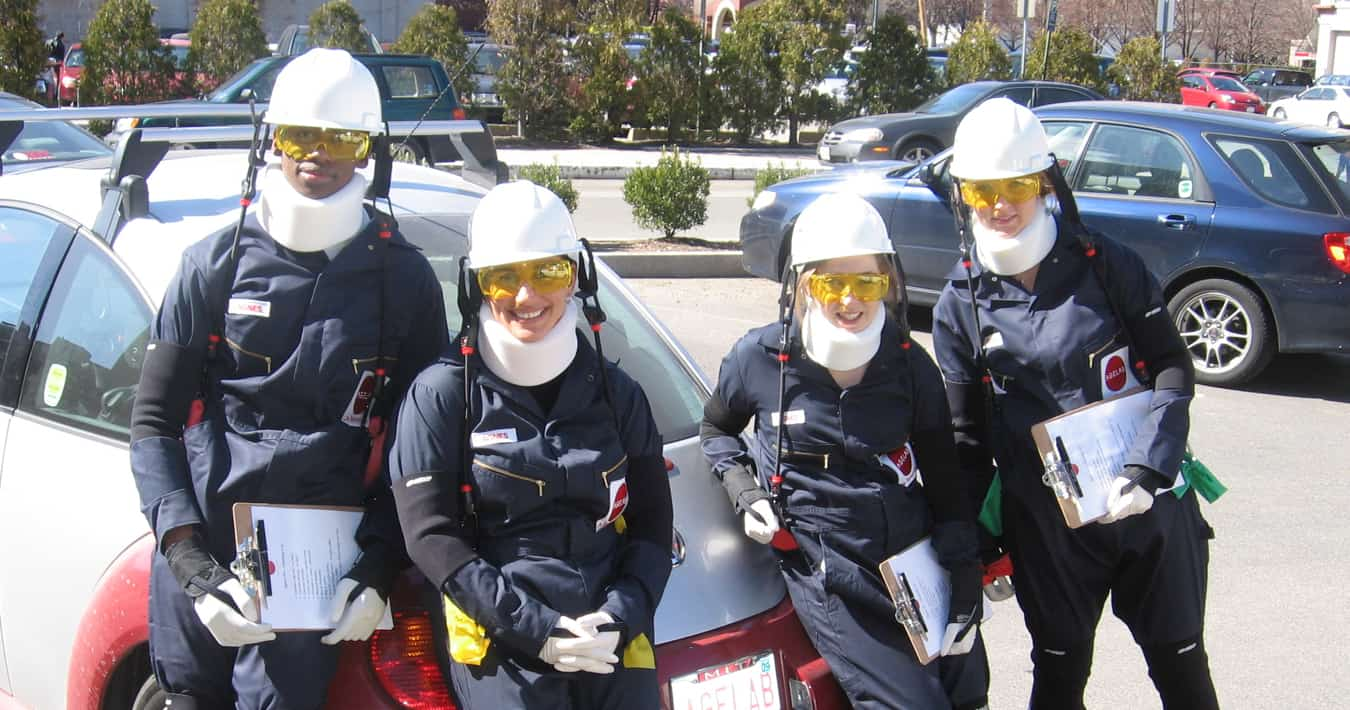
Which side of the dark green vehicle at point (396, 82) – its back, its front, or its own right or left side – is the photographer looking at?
left

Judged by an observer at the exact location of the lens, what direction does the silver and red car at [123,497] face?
facing away from the viewer and to the left of the viewer

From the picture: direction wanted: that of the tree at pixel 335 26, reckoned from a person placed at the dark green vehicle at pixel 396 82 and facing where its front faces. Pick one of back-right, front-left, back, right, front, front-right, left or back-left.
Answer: right

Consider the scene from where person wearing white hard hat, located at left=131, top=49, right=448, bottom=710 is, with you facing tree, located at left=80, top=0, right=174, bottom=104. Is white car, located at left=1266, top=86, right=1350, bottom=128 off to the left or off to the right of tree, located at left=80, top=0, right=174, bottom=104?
right

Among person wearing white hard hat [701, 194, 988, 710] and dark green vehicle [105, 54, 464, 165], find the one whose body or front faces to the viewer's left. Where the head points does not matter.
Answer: the dark green vehicle

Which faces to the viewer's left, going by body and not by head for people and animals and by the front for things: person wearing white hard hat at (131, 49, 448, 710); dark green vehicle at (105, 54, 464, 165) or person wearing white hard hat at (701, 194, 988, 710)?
the dark green vehicle

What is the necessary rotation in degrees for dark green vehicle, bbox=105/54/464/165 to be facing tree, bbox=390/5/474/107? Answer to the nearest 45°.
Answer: approximately 90° to its right

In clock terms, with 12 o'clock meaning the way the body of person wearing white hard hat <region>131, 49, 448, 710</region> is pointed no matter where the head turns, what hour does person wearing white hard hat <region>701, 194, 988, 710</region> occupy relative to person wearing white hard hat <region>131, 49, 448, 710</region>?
person wearing white hard hat <region>701, 194, 988, 710</region> is roughly at 9 o'clock from person wearing white hard hat <region>131, 49, 448, 710</region>.

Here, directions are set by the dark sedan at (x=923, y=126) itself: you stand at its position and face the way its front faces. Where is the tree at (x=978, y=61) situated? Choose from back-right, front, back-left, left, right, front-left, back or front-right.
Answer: back-right

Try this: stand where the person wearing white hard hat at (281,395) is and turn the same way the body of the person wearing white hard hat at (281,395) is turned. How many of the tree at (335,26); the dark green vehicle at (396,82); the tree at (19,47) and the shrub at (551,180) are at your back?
4

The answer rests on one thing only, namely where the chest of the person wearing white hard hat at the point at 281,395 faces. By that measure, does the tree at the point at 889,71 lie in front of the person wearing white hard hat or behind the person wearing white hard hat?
behind

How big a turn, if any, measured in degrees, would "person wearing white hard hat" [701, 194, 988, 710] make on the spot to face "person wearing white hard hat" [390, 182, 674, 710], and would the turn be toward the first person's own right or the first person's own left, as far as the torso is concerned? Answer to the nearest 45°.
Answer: approximately 45° to the first person's own right

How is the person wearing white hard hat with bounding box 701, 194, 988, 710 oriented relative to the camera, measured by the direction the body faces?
toward the camera

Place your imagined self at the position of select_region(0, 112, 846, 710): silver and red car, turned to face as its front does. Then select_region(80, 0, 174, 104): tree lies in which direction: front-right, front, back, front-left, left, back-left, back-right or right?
front-right

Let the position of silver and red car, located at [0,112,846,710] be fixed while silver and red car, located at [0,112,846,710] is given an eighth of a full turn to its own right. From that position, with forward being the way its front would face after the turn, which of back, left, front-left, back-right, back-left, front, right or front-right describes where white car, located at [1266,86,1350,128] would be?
front-right

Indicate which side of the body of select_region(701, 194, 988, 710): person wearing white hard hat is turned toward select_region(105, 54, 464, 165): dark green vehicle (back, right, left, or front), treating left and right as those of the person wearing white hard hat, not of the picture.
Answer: back

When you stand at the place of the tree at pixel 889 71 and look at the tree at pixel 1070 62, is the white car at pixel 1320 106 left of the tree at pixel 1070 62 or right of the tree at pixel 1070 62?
left

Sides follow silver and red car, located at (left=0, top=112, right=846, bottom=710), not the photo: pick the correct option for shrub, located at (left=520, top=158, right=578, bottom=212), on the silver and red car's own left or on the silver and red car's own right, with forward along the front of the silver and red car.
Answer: on the silver and red car's own right

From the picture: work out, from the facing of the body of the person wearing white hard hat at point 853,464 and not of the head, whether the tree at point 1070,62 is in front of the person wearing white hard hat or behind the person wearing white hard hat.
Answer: behind
